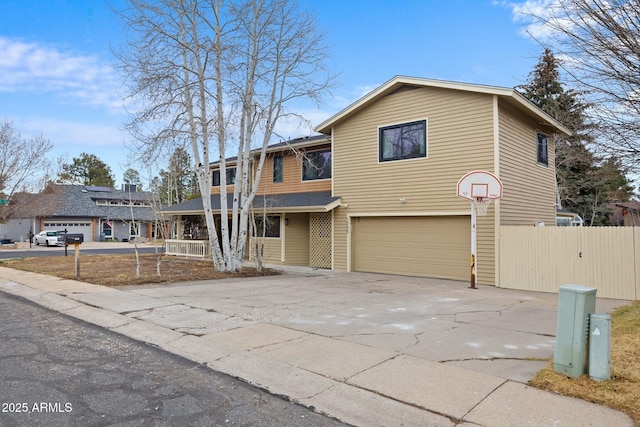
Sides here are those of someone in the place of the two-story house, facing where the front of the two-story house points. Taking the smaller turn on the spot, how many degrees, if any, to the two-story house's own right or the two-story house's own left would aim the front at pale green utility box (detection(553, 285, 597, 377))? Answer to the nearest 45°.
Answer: approximately 45° to the two-story house's own left

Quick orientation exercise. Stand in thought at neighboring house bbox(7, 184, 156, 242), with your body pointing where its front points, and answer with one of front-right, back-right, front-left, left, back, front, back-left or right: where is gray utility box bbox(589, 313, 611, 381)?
front

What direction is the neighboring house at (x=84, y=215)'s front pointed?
toward the camera

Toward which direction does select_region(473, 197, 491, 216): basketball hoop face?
toward the camera

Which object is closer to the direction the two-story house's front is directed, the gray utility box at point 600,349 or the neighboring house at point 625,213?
the gray utility box

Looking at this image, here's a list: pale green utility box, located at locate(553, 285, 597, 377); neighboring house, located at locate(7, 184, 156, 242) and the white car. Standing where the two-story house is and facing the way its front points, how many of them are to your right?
2

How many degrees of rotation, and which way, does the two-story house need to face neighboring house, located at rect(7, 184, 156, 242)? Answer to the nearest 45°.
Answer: approximately 90° to its right

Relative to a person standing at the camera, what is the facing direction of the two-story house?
facing the viewer and to the left of the viewer

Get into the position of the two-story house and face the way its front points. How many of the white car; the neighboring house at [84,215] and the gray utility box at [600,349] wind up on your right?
2

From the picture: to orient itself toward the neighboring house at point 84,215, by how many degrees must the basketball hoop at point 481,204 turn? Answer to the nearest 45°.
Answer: approximately 135° to its right

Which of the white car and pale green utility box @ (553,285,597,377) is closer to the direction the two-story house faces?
the pale green utility box

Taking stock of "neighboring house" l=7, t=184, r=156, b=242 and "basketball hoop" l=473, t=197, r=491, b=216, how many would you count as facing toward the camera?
2

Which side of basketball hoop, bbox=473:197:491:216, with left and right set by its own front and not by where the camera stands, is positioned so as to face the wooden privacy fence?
left

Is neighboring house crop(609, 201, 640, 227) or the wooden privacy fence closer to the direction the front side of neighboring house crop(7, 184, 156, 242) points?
the wooden privacy fence

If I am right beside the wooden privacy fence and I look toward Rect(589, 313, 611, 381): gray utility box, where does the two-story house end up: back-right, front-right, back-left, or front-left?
back-right

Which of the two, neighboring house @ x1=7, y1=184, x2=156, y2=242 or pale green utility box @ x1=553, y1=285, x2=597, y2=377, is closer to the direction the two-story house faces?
the pale green utility box

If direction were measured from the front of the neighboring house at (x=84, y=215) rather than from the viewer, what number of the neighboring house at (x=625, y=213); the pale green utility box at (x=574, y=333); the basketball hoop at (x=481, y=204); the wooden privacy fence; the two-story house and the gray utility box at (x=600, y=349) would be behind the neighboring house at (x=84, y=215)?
0
